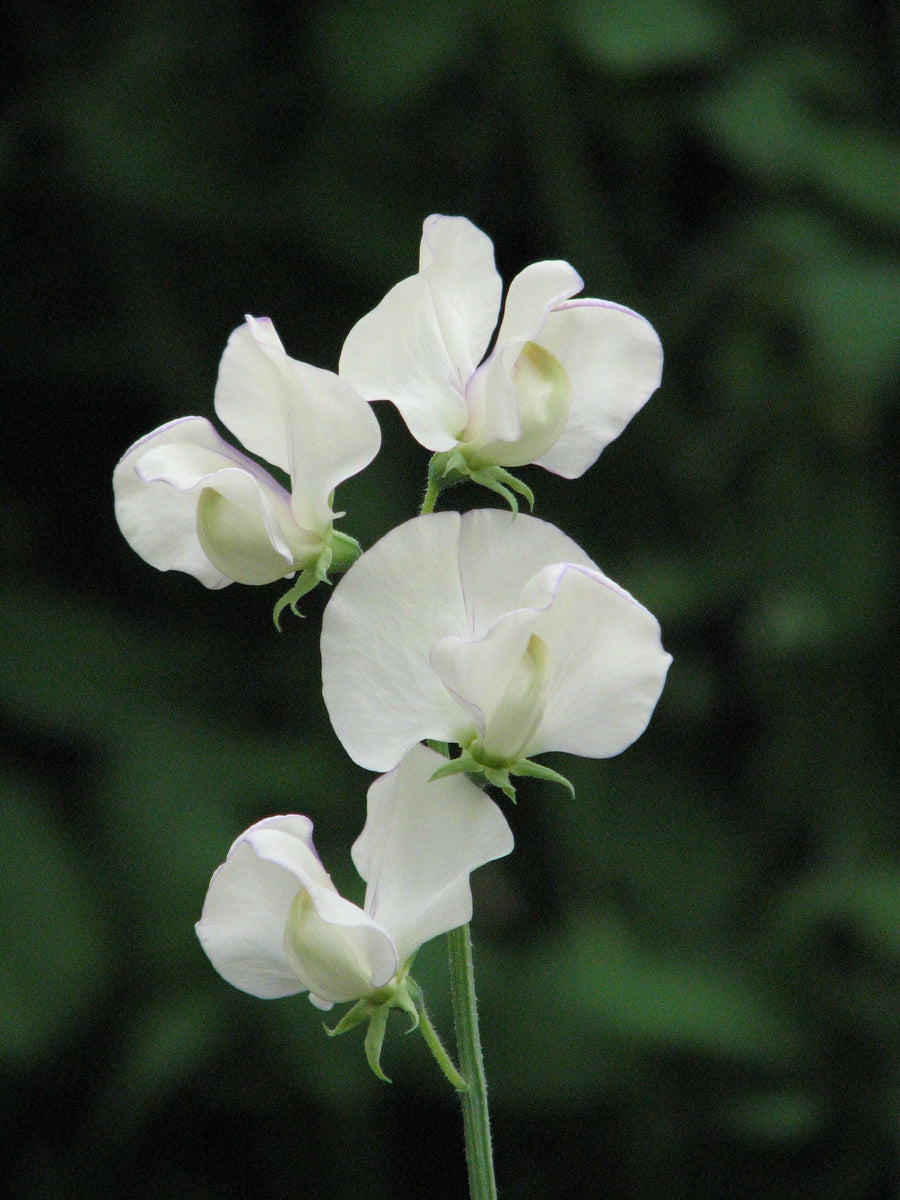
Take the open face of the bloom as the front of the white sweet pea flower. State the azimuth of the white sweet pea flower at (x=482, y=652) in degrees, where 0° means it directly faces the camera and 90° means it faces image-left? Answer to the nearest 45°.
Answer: approximately 315°
